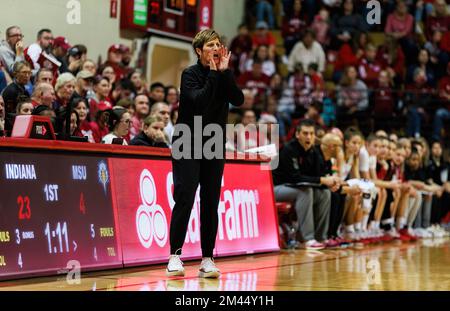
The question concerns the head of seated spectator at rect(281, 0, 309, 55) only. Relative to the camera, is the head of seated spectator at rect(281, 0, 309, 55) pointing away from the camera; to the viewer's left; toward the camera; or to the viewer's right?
toward the camera

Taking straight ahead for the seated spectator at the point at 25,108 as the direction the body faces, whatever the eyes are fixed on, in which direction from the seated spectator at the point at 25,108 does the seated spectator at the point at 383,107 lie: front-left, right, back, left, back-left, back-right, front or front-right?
left

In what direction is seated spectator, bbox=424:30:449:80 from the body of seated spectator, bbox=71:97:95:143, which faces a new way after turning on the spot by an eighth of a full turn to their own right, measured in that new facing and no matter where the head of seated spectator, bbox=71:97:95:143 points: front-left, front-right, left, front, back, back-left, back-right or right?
back-left

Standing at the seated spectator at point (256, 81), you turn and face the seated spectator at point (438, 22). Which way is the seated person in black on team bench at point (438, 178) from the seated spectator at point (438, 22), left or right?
right

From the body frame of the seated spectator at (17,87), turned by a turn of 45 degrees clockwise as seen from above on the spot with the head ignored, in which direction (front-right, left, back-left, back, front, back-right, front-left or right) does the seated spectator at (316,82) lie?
back-left

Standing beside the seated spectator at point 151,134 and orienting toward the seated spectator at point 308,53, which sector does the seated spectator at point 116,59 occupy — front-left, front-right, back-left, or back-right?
front-left

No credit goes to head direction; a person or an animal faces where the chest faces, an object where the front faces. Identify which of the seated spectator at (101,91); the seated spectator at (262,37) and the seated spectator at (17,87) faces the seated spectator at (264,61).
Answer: the seated spectator at (262,37)

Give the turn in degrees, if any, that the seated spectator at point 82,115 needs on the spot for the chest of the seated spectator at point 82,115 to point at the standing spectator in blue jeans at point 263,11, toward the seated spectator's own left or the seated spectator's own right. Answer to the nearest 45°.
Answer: approximately 90° to the seated spectator's own left

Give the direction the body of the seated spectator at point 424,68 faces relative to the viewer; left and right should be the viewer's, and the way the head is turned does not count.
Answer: facing the viewer

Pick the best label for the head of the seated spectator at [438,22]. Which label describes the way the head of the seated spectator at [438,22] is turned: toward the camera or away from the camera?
toward the camera

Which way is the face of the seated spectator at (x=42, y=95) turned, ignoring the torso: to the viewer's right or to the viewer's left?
to the viewer's right

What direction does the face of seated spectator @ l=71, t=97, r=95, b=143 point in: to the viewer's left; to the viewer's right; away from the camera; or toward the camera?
toward the camera

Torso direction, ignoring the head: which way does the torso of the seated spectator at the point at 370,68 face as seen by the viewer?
toward the camera

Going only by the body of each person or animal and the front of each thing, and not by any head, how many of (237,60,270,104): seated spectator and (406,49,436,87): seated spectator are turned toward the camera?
2

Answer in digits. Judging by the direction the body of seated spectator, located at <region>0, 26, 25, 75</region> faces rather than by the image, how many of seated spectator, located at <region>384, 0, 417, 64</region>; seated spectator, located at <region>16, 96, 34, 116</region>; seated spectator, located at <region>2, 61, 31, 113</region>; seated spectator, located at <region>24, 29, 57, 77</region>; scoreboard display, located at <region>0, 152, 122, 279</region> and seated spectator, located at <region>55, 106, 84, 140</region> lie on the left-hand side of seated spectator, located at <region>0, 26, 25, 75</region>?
2

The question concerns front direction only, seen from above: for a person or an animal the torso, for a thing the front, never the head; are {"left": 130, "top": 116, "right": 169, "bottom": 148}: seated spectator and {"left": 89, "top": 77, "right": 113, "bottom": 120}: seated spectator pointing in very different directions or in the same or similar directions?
same or similar directions

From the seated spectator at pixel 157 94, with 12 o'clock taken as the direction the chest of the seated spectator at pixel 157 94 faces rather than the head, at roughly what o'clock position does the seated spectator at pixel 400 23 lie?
the seated spectator at pixel 400 23 is roughly at 9 o'clock from the seated spectator at pixel 157 94.

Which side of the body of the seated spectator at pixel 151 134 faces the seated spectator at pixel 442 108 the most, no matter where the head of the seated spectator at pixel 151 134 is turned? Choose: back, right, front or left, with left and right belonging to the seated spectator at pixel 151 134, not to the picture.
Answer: left
